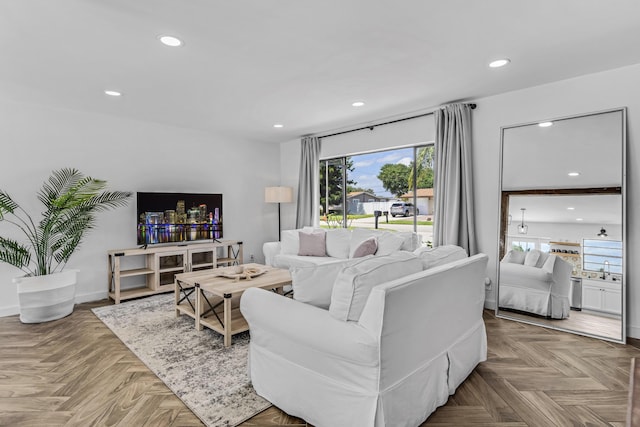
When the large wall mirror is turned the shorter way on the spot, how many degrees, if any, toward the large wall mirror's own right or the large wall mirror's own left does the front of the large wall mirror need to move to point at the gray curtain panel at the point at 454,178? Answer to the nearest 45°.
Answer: approximately 45° to the large wall mirror's own right

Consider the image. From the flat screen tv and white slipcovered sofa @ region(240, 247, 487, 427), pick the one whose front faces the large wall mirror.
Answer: the flat screen tv

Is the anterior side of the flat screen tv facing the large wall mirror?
yes

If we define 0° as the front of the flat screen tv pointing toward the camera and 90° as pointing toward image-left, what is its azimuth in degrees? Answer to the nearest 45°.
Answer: approximately 315°

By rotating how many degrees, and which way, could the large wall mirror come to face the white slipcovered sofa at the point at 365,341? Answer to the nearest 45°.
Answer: approximately 45° to its left

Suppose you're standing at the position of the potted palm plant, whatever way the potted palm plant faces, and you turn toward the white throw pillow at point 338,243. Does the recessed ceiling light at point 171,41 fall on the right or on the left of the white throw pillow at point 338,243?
right

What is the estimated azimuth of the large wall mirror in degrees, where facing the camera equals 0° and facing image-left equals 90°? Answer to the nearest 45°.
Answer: approximately 45°

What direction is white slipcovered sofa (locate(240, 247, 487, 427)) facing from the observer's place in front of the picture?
facing away from the viewer and to the left of the viewer

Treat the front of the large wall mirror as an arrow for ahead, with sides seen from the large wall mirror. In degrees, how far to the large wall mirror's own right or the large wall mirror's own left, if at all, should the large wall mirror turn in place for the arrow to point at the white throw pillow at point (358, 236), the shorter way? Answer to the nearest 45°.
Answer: approximately 45° to the large wall mirror's own right

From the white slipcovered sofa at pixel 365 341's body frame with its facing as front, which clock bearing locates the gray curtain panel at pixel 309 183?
The gray curtain panel is roughly at 1 o'clock from the white slipcovered sofa.

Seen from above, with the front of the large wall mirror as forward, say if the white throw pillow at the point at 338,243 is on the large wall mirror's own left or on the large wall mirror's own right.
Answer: on the large wall mirror's own right
